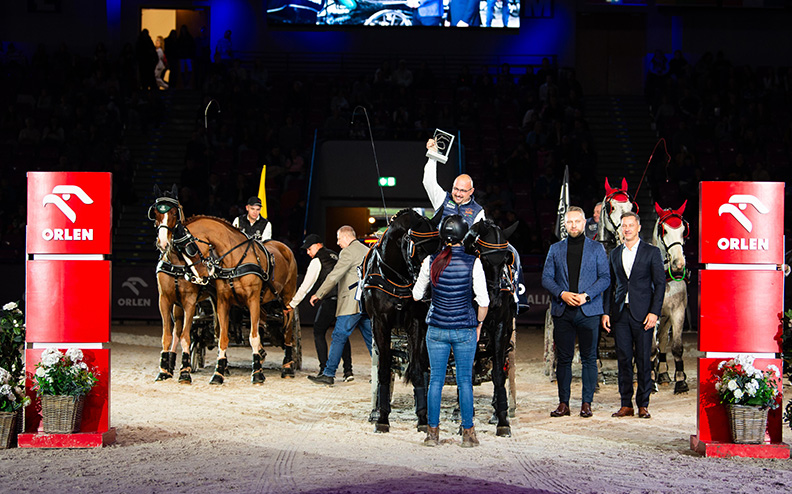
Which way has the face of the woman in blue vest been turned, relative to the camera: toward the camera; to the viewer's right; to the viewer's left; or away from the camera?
away from the camera

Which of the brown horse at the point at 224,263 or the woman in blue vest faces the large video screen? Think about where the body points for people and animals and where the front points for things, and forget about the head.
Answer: the woman in blue vest

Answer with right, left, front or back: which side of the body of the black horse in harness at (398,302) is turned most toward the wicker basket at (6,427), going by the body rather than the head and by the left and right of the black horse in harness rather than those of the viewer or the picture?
right

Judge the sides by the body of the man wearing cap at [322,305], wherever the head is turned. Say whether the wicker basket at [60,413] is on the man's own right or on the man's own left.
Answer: on the man's own left

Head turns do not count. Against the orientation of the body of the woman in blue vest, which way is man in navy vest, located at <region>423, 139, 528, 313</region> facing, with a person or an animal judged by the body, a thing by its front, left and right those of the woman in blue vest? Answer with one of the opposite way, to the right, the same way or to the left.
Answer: the opposite way

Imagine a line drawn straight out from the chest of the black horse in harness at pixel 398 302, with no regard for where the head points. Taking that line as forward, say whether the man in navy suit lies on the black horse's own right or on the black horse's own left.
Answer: on the black horse's own left

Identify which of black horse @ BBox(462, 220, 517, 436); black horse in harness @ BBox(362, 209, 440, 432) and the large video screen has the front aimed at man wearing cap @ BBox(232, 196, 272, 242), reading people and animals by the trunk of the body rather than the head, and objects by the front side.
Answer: the large video screen

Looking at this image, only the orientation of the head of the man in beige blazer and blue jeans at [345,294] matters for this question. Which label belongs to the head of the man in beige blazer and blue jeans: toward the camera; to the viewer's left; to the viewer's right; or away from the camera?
to the viewer's left

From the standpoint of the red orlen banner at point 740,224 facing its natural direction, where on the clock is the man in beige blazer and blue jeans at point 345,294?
The man in beige blazer and blue jeans is roughly at 4 o'clock from the red orlen banner.

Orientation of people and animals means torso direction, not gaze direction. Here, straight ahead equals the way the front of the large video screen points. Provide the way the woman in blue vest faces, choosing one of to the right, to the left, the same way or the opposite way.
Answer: the opposite way

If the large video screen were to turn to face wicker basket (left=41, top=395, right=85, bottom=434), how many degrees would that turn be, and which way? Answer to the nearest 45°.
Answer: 0° — it already faces it
